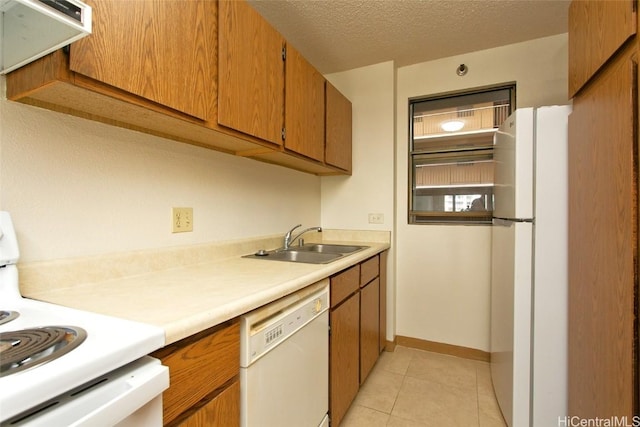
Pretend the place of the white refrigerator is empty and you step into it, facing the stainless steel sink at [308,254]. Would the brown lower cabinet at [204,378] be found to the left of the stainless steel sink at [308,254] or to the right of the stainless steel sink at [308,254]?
left

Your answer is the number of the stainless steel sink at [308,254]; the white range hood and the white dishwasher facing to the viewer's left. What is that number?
0

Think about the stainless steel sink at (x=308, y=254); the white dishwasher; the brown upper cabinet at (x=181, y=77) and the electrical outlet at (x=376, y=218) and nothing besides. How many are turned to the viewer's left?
0

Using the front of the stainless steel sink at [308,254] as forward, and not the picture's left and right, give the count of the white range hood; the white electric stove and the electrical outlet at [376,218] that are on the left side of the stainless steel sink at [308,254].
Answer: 1

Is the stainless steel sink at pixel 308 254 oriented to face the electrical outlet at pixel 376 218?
no

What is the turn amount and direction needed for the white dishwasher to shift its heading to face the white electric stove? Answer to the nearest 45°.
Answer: approximately 90° to its right

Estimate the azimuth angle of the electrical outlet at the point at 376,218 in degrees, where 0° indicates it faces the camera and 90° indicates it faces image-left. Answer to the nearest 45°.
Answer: approximately 0°

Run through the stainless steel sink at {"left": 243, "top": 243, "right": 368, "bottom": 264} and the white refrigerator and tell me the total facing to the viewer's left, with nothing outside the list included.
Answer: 1

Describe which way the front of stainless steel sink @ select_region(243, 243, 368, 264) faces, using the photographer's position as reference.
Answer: facing the viewer and to the right of the viewer

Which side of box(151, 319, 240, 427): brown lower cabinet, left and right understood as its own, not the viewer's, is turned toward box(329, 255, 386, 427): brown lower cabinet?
left

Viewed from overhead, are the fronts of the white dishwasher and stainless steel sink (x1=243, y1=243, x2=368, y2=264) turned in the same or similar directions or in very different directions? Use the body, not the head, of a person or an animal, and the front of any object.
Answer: same or similar directions

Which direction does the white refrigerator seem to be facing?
to the viewer's left

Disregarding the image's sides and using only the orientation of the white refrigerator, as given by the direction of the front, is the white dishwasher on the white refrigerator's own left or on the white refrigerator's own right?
on the white refrigerator's own left

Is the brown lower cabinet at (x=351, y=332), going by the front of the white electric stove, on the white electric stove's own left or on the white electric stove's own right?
on the white electric stove's own left

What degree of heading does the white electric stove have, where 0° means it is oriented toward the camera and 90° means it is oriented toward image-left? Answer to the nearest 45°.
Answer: approximately 315°

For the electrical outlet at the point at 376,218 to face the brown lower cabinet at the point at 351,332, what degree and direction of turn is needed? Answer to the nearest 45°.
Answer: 0° — it already faces it
